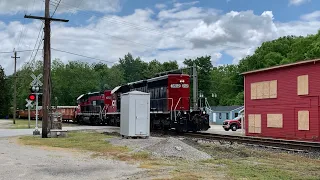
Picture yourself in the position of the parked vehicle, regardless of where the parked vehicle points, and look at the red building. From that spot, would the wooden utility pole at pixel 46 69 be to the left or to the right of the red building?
right

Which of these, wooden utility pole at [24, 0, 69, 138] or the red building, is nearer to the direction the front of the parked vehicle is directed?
the wooden utility pole

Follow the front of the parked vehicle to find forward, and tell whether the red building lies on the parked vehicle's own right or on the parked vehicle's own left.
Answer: on the parked vehicle's own left

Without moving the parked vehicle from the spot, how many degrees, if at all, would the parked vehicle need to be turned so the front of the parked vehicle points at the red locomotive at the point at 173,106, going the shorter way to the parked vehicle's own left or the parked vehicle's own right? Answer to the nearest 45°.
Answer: approximately 45° to the parked vehicle's own left

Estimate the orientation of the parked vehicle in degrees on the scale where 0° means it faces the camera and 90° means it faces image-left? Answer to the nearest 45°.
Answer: approximately 45°
